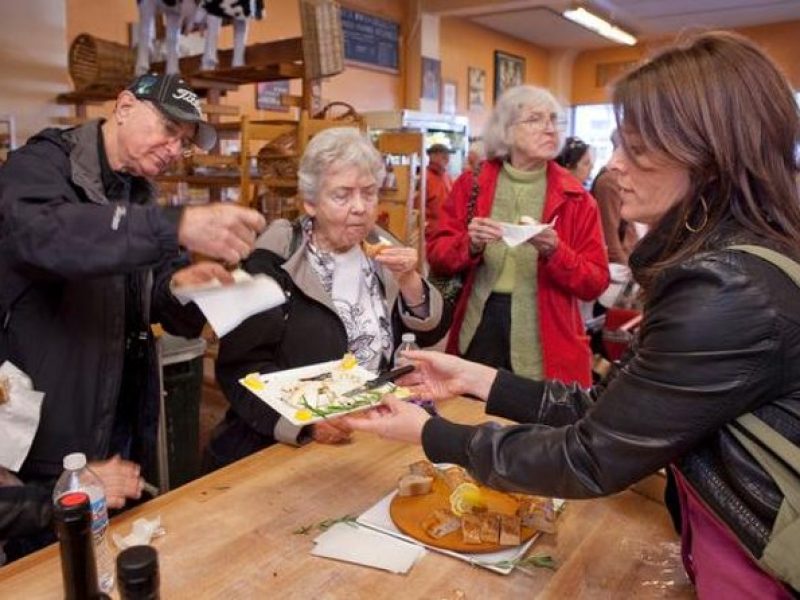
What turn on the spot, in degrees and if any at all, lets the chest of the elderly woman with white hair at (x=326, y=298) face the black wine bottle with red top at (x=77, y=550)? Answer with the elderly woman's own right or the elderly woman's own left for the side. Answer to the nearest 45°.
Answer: approximately 45° to the elderly woman's own right

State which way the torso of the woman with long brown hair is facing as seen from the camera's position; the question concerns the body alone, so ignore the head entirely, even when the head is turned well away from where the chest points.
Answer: to the viewer's left

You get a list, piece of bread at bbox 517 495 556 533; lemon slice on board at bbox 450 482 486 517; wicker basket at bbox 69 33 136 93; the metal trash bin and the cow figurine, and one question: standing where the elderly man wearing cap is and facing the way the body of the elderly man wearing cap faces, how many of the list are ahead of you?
2

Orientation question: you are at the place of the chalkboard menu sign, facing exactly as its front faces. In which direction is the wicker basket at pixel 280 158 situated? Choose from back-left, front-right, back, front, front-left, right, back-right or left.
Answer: front-right

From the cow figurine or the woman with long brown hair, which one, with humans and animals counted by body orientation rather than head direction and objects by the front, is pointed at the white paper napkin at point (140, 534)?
the woman with long brown hair

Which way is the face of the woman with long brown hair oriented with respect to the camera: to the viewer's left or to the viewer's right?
to the viewer's left

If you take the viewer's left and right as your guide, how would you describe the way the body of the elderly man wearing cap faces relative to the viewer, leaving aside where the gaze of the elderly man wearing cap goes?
facing the viewer and to the right of the viewer

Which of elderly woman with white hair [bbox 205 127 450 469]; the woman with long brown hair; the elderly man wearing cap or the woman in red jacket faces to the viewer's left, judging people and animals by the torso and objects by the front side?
the woman with long brown hair

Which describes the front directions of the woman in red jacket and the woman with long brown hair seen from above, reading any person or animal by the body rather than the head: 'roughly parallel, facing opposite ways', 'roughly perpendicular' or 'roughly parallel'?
roughly perpendicular

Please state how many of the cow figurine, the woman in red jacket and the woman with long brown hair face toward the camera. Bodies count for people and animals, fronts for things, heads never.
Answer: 1

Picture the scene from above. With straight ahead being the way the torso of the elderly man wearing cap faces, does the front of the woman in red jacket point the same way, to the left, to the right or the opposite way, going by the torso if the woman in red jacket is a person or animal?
to the right

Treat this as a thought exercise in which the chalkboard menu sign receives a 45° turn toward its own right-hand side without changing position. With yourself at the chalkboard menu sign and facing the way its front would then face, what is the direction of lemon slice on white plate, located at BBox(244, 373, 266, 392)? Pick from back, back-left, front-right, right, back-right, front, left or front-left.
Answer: front

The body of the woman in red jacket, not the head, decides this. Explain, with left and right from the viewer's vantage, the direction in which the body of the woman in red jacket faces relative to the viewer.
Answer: facing the viewer

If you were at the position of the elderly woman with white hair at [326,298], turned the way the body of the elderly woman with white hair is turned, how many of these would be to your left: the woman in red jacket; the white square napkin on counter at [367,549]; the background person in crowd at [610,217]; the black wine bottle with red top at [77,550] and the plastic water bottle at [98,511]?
2

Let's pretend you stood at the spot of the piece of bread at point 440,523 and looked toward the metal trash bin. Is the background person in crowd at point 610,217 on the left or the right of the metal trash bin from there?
right
